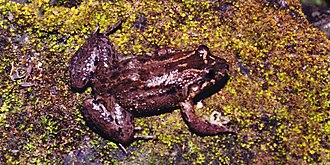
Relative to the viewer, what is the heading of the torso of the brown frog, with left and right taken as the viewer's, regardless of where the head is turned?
facing to the right of the viewer
